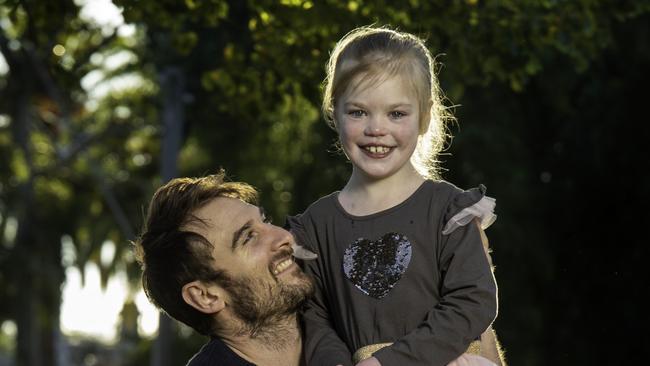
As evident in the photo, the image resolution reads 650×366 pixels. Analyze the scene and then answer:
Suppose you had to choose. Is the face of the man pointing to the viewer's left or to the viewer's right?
to the viewer's right

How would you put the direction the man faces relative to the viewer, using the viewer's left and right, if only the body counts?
facing the viewer and to the right of the viewer

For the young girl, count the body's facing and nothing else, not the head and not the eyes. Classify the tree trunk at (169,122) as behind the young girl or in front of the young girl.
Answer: behind

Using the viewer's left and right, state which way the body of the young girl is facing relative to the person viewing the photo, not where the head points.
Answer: facing the viewer

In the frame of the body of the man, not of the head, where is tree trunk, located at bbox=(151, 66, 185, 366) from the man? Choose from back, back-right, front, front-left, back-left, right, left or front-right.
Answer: back-left
